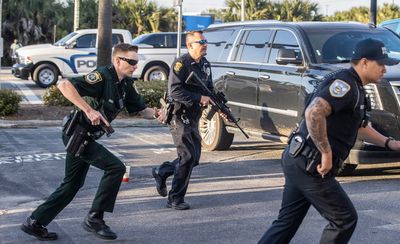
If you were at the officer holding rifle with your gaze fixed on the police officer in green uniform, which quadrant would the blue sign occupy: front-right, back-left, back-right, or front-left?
back-right

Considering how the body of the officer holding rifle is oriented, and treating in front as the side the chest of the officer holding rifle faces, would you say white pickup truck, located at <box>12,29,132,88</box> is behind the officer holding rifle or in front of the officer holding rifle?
behind

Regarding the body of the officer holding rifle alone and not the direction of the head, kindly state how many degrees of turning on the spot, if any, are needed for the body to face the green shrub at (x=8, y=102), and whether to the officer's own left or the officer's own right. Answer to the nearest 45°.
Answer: approximately 180°

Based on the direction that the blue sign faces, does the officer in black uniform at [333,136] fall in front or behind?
in front

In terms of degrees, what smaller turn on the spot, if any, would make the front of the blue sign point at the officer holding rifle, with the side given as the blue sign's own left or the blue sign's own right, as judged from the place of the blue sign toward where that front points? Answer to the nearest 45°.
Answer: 0° — it already faces them

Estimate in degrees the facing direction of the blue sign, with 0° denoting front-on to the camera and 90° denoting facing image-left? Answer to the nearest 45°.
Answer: approximately 0°

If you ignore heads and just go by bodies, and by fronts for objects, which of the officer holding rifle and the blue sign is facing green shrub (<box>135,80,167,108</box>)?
the blue sign

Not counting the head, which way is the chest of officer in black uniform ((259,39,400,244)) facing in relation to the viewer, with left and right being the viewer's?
facing to the right of the viewer

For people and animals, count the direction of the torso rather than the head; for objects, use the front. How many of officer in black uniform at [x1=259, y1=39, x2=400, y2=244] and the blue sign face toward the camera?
1

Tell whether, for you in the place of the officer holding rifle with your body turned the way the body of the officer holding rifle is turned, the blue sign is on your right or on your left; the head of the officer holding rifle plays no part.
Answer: on your left

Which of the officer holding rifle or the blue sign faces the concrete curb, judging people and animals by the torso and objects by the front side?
the blue sign
